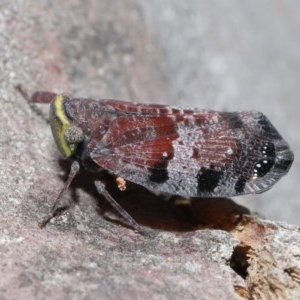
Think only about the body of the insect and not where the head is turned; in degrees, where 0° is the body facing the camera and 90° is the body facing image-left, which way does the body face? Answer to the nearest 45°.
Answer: approximately 90°
